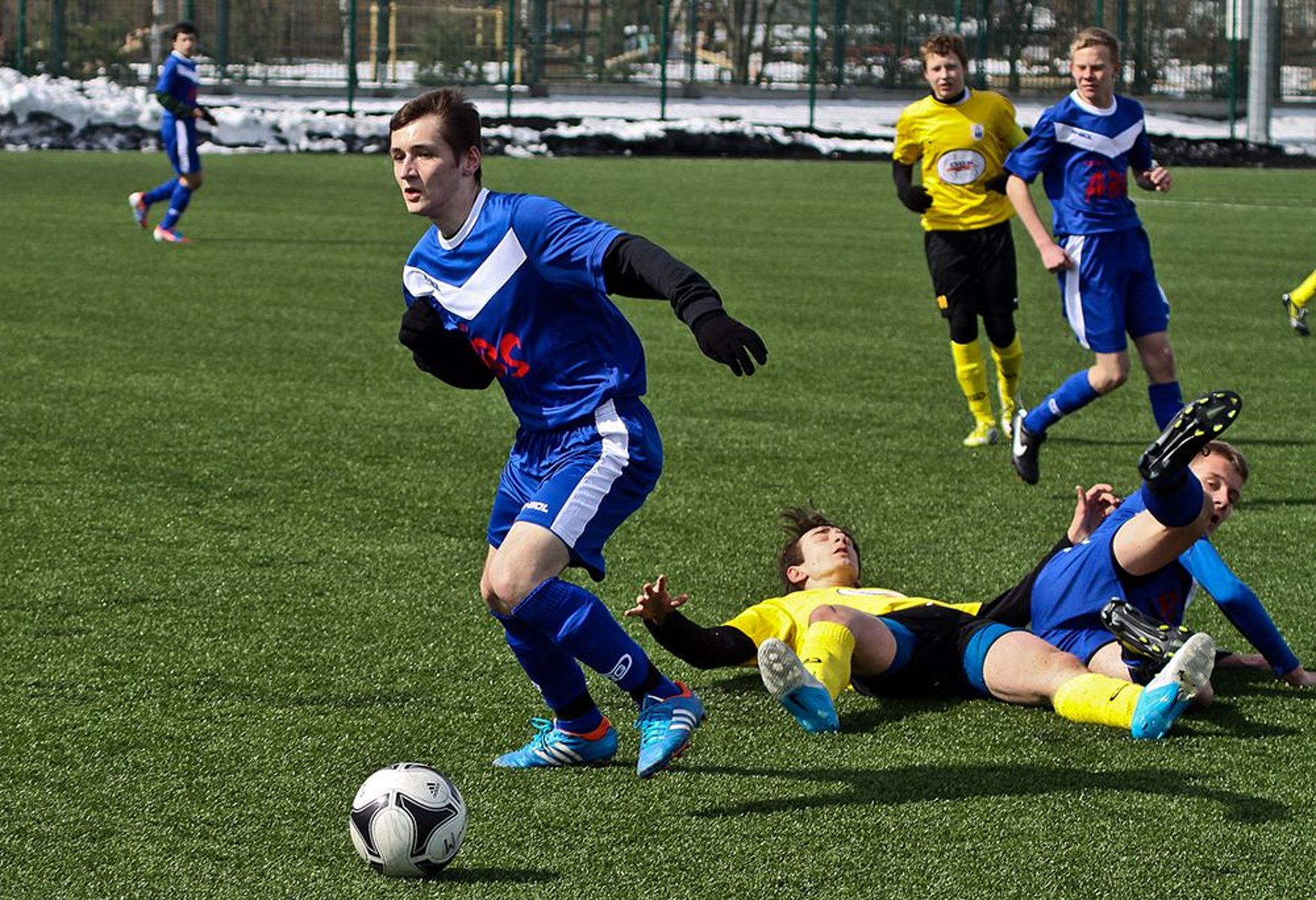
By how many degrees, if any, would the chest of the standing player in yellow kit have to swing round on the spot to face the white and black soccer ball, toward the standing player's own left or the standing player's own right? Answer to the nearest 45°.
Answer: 0° — they already face it

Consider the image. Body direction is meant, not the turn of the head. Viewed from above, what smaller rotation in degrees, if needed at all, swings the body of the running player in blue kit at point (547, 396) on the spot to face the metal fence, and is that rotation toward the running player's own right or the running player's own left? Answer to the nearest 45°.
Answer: approximately 135° to the running player's own right

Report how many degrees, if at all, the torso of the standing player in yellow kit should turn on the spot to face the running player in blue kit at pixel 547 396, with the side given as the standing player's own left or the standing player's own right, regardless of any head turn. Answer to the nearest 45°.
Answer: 0° — they already face them

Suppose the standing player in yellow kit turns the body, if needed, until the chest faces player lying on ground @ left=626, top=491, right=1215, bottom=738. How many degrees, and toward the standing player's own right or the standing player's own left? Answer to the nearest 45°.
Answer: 0° — they already face them

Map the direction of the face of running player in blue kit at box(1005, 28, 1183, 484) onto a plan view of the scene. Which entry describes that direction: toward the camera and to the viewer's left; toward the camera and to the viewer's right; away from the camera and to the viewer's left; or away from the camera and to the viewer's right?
toward the camera and to the viewer's left

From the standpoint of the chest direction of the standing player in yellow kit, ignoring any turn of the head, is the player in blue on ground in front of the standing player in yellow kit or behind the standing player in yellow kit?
in front

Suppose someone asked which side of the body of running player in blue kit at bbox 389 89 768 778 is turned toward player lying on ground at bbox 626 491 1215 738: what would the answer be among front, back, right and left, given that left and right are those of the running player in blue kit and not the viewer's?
back

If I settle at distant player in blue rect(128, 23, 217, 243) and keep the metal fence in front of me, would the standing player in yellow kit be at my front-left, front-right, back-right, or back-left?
back-right

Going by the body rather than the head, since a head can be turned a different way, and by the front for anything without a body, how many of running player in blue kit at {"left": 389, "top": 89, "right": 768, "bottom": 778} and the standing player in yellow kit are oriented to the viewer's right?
0

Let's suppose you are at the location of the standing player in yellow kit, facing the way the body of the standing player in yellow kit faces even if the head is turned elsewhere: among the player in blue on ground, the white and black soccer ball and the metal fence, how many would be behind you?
1

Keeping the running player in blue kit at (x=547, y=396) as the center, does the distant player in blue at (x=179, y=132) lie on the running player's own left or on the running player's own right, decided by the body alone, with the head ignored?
on the running player's own right

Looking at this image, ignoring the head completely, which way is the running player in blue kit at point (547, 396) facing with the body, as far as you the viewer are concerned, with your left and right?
facing the viewer and to the left of the viewer

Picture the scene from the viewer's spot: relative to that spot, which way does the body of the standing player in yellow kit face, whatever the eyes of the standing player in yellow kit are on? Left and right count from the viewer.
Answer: facing the viewer

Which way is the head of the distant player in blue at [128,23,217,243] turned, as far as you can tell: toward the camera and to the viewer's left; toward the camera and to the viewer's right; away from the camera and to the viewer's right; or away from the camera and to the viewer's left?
toward the camera and to the viewer's right
